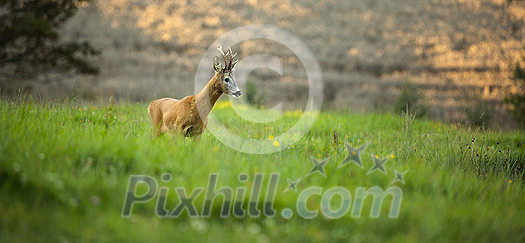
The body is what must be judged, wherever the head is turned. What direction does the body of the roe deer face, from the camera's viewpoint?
to the viewer's right

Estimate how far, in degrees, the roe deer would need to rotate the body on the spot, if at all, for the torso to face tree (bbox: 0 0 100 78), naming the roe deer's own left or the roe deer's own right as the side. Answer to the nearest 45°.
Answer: approximately 135° to the roe deer's own left
